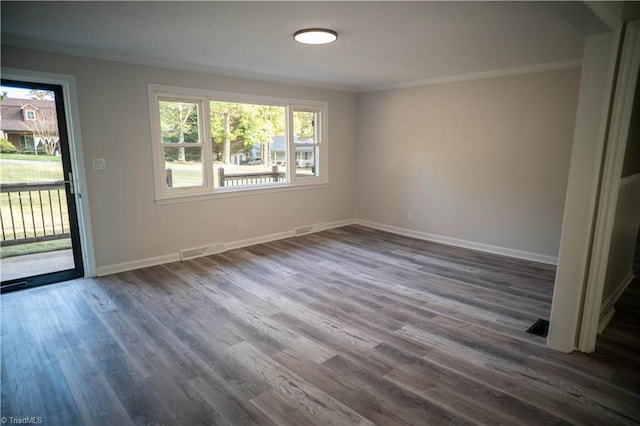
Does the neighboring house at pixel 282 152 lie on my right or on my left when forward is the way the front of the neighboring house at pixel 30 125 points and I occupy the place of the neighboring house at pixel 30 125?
on my left

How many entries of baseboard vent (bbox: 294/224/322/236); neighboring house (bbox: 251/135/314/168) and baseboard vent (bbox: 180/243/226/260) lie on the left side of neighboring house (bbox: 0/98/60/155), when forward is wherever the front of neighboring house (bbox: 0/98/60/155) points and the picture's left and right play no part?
1

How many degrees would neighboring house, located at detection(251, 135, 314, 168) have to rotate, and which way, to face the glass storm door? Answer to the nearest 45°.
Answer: approximately 45° to its right

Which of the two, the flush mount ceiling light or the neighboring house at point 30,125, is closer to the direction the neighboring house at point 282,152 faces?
the flush mount ceiling light

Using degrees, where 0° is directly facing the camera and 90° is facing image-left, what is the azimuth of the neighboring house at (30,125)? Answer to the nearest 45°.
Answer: approximately 0°

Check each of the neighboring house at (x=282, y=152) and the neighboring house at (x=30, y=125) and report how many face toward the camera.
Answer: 2

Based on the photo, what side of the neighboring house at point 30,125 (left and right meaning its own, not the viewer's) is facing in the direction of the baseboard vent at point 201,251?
front
